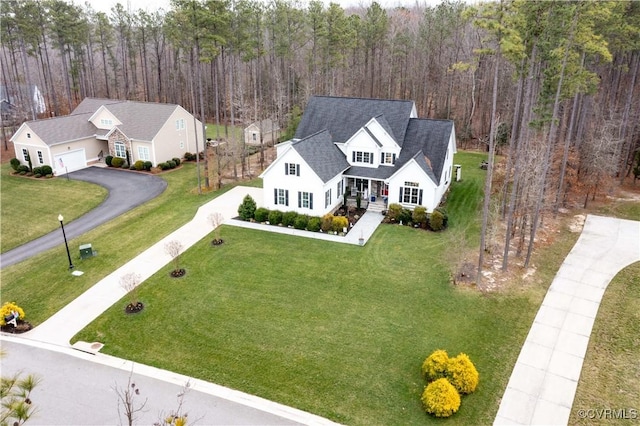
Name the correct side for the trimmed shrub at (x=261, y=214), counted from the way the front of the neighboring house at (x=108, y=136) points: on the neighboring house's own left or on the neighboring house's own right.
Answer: on the neighboring house's own left

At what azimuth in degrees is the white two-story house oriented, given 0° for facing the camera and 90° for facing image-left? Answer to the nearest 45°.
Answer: approximately 45°

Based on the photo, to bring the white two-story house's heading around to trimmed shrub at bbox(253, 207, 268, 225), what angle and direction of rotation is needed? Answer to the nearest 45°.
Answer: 0° — it already faces it

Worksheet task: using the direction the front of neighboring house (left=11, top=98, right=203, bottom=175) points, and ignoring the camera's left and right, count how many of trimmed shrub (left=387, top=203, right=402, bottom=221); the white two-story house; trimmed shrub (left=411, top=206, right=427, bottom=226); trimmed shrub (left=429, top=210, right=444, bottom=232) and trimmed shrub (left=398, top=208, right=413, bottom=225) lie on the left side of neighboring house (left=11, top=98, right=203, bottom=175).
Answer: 5

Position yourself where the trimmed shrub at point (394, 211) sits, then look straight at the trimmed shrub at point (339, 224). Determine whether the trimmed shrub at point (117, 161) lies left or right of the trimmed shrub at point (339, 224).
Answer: right

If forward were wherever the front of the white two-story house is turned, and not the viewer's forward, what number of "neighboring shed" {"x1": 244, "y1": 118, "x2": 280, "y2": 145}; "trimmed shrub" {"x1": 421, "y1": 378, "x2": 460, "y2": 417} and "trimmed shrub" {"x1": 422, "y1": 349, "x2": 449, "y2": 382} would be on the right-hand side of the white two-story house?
1

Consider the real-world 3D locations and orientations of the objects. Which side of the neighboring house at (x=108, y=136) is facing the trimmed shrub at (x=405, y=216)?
left

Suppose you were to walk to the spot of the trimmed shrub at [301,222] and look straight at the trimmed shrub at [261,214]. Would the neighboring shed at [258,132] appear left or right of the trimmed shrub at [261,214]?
right

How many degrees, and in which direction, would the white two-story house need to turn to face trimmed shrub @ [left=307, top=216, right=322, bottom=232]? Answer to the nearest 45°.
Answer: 0° — it already faces it

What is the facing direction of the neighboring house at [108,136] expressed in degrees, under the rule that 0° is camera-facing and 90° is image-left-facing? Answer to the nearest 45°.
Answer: approximately 45°

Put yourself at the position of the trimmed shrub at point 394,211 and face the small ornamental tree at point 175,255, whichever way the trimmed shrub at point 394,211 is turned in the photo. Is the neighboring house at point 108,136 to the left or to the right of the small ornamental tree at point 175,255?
right

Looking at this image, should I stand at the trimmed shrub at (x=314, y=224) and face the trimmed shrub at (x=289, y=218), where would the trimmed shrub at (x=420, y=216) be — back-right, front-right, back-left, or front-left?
back-right

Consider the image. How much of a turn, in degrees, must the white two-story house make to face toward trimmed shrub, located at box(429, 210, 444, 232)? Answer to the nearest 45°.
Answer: approximately 90° to its left

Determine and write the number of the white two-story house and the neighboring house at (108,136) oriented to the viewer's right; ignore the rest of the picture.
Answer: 0

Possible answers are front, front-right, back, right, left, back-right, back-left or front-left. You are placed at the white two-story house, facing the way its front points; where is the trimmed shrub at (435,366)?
front-left
